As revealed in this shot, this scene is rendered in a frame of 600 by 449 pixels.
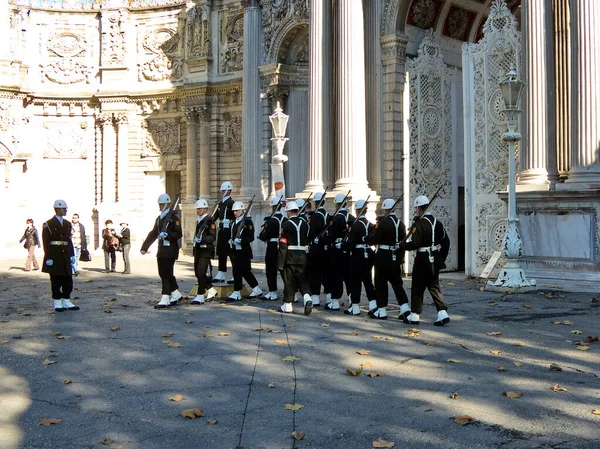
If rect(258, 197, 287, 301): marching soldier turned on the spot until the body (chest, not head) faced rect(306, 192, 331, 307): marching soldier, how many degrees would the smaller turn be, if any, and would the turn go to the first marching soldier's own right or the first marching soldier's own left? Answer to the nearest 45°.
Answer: approximately 135° to the first marching soldier's own left

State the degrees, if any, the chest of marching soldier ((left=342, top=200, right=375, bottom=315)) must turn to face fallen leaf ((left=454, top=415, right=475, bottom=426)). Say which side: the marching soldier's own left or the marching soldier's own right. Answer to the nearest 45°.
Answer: approximately 135° to the marching soldier's own left

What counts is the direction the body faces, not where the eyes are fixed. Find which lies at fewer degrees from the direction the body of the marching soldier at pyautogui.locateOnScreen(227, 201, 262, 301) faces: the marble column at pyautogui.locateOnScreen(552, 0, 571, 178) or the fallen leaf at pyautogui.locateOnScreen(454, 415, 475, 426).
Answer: the fallen leaf

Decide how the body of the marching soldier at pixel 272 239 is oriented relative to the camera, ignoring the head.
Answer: to the viewer's left

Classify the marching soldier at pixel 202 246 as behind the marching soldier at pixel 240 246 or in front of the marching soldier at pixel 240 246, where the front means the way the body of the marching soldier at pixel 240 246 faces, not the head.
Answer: in front

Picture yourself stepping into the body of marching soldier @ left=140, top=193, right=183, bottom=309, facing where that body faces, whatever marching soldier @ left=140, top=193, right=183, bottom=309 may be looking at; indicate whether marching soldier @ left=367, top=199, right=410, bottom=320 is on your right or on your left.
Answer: on your left

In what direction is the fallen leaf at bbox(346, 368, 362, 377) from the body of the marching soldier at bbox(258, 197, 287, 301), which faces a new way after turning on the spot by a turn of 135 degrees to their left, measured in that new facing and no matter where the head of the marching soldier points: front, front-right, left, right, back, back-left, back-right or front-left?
front-right

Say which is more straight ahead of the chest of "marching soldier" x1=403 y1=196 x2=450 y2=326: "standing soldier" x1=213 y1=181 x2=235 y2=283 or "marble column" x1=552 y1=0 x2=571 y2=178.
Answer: the standing soldier

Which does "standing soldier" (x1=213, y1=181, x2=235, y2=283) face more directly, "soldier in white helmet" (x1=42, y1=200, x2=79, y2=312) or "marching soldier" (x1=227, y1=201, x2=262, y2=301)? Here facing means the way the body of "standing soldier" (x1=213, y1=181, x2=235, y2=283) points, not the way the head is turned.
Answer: the soldier in white helmet

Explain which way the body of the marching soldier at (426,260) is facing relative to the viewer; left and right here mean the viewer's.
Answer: facing away from the viewer and to the left of the viewer

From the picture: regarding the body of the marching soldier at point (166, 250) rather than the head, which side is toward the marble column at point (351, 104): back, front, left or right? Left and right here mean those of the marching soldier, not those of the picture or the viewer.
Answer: back

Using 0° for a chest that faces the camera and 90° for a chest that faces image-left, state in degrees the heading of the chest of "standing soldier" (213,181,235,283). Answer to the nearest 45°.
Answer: approximately 45°
